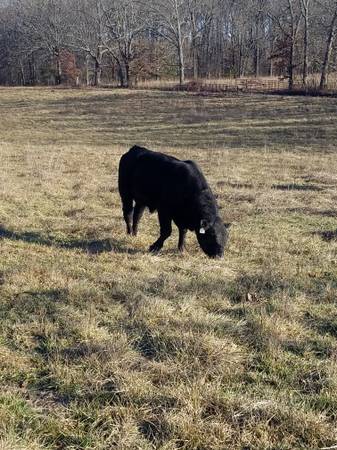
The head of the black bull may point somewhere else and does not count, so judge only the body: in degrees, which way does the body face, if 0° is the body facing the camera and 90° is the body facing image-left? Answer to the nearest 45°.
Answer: approximately 315°
